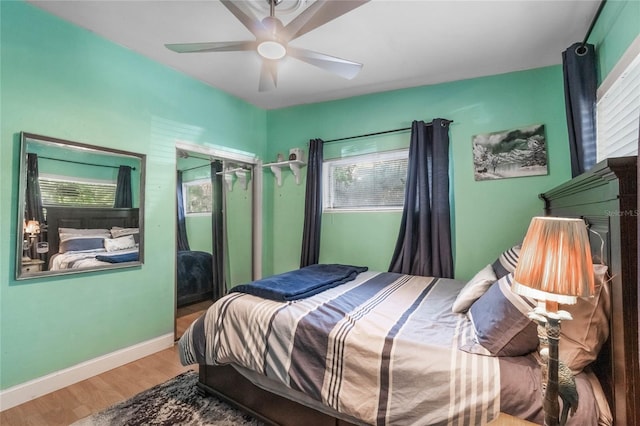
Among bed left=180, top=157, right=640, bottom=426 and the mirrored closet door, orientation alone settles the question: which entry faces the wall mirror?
the bed

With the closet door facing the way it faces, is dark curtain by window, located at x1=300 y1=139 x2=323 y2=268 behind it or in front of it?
in front

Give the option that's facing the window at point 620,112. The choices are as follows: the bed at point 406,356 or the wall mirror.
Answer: the wall mirror

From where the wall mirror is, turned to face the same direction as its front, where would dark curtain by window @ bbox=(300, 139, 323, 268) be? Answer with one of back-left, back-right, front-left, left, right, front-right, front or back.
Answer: front-left

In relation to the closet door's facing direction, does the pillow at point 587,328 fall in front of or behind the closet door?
in front

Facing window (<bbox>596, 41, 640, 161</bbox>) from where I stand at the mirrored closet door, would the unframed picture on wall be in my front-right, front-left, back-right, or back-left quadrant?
front-left

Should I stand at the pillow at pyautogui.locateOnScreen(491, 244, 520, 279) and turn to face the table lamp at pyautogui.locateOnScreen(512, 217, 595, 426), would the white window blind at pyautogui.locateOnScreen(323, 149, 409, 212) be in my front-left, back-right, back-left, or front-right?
back-right

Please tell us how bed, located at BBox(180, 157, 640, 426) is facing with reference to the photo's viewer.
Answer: facing to the left of the viewer

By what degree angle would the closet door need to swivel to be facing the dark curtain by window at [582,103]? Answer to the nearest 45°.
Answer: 0° — it already faces it

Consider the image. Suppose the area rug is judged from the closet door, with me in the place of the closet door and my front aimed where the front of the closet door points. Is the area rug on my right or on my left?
on my right

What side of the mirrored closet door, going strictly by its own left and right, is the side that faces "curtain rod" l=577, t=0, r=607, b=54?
front

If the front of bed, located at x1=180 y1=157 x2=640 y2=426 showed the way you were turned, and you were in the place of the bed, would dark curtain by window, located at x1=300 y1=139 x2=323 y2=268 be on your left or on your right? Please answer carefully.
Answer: on your right

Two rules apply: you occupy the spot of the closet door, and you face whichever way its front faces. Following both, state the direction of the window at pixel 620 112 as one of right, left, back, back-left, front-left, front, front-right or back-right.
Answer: front

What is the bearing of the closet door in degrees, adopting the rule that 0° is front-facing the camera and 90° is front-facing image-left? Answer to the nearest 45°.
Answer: approximately 315°

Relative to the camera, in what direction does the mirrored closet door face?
facing the viewer and to the right of the viewer

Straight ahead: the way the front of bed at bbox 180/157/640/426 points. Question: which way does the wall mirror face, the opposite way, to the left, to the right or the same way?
the opposite way

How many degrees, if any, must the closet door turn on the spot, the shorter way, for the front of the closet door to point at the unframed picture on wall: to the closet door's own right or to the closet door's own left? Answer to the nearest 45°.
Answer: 0° — it already faces it

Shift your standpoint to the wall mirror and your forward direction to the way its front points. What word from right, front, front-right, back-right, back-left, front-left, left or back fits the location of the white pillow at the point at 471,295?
front

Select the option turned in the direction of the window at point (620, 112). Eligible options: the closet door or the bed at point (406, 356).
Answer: the closet door

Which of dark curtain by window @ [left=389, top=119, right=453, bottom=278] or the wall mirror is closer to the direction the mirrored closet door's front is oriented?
the dark curtain by window
